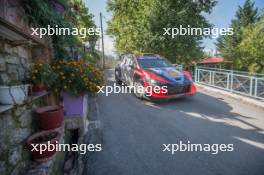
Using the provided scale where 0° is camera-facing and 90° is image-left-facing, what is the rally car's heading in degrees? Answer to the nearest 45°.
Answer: approximately 315°

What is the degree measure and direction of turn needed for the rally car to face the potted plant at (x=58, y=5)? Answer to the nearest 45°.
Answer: approximately 90° to its right

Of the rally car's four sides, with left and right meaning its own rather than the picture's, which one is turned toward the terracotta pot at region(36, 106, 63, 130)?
right

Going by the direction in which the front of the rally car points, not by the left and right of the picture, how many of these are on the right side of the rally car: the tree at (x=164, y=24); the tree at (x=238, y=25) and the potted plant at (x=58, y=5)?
1

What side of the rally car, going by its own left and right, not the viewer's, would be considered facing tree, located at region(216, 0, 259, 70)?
left

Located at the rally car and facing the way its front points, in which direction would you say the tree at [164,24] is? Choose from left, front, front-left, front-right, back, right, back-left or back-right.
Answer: back-left

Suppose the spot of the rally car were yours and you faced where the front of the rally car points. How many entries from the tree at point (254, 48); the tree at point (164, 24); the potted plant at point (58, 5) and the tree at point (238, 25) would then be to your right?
1

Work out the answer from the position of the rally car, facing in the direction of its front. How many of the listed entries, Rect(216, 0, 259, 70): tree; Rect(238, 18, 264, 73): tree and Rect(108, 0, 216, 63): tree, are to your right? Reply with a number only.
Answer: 0

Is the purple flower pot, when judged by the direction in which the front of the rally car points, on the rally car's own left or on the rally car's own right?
on the rally car's own right
